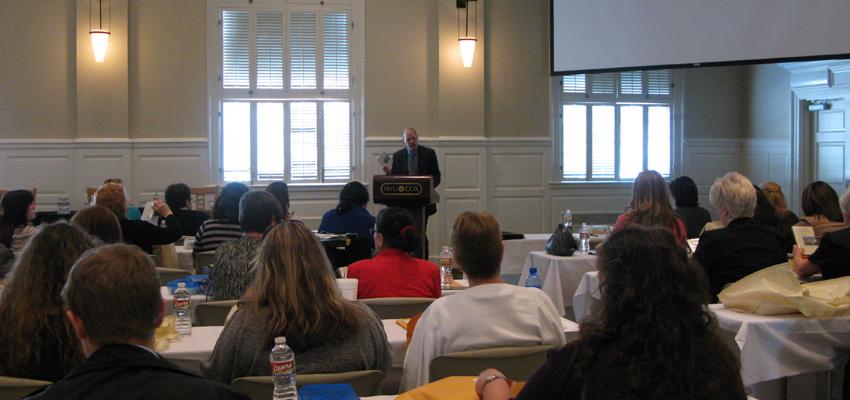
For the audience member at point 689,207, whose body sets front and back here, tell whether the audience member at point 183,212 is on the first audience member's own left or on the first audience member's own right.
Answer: on the first audience member's own left

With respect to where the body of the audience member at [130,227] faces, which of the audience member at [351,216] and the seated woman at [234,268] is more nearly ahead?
the audience member

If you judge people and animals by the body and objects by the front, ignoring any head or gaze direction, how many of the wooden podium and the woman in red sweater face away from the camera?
1

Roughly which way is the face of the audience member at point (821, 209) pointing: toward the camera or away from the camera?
away from the camera

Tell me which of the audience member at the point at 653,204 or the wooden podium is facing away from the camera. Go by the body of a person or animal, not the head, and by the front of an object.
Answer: the audience member

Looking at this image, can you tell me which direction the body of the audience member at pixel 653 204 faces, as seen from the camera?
away from the camera

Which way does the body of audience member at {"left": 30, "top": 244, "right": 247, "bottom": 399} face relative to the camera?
away from the camera

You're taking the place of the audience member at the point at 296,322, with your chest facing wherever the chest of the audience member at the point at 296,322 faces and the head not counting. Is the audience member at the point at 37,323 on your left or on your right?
on your left

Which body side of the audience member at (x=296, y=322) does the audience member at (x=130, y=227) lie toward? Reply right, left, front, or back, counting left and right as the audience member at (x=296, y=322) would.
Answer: front

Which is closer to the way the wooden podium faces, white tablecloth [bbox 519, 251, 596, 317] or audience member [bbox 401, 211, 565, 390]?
the audience member

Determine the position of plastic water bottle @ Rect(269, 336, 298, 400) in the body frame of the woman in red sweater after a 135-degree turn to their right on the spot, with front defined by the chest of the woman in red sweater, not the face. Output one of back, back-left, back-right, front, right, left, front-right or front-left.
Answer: front-right

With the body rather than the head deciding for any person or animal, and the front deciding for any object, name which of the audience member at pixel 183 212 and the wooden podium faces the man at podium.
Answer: the audience member

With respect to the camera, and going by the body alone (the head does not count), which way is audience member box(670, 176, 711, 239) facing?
away from the camera

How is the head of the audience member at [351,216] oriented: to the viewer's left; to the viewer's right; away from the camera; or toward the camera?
away from the camera

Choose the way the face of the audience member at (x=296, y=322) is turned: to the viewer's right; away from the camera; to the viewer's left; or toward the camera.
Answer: away from the camera

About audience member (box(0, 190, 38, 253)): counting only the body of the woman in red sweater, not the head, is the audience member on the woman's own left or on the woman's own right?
on the woman's own left

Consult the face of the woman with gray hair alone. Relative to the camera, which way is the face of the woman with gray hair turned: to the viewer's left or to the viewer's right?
to the viewer's left
